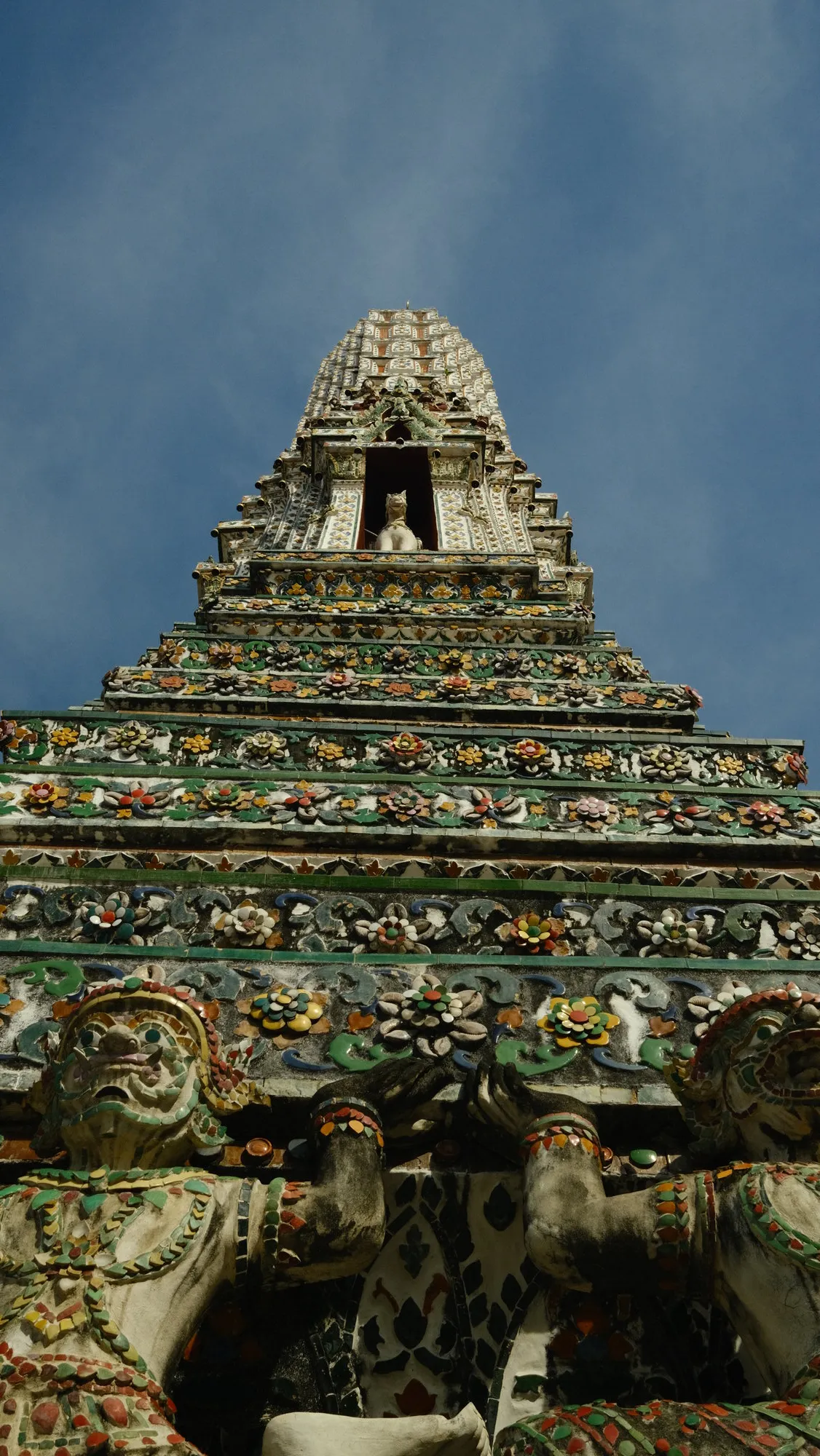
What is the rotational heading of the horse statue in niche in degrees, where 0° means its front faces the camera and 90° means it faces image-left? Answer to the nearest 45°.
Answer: approximately 0°
